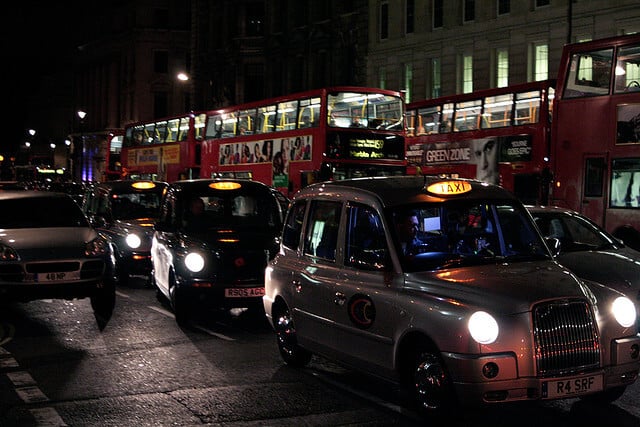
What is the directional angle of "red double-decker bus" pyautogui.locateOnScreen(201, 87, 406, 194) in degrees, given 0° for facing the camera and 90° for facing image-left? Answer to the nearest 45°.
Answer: approximately 315°

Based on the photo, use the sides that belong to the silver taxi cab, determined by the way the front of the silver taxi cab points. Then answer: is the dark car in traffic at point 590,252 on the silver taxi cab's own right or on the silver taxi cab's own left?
on the silver taxi cab's own left

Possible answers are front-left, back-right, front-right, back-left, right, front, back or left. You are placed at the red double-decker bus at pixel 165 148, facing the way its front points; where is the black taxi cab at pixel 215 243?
front-right

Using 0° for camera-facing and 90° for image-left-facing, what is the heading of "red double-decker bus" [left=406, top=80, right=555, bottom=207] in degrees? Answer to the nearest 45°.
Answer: approximately 315°

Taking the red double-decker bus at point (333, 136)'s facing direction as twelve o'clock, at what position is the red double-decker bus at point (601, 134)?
the red double-decker bus at point (601, 134) is roughly at 12 o'clock from the red double-decker bus at point (333, 136).

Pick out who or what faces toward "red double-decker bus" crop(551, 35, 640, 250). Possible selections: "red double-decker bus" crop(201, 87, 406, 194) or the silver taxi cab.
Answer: "red double-decker bus" crop(201, 87, 406, 194)

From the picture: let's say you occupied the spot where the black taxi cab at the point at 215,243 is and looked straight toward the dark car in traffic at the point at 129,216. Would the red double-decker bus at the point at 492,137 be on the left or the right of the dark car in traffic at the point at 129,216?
right

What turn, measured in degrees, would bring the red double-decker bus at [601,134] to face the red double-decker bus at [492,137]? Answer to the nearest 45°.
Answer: approximately 180°

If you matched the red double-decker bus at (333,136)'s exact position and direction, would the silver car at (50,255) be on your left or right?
on your right

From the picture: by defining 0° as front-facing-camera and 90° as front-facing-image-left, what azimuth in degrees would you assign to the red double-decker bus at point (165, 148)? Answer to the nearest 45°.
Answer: approximately 315°

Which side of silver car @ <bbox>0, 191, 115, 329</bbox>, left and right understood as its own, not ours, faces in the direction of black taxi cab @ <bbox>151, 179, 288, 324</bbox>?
left

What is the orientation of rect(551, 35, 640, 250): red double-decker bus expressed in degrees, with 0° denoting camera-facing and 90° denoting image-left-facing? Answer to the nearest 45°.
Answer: approximately 315°
